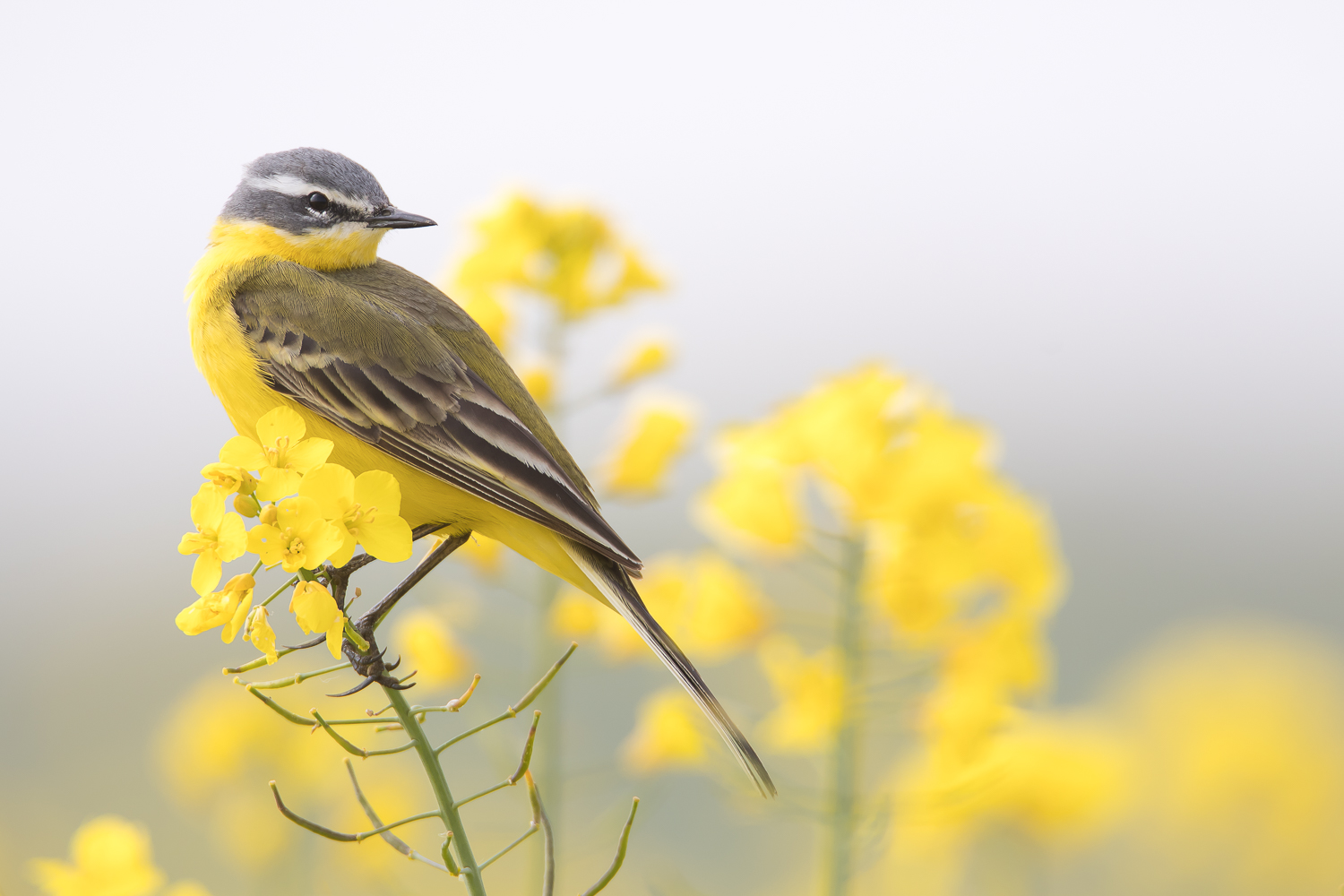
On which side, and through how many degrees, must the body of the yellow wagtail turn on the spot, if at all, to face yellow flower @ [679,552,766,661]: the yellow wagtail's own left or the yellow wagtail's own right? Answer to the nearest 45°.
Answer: approximately 135° to the yellow wagtail's own right

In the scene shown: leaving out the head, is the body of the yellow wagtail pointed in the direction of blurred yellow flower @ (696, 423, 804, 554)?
no

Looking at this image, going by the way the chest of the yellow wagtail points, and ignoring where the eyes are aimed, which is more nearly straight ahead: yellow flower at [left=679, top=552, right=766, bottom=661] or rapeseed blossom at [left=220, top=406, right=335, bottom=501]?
the rapeseed blossom

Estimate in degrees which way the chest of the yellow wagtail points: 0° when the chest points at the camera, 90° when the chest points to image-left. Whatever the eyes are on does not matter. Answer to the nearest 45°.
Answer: approximately 90°
